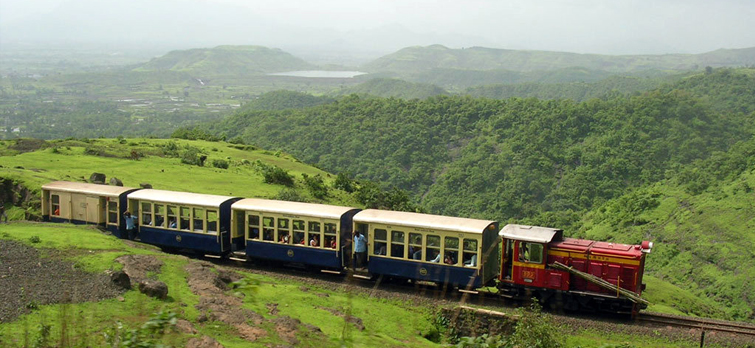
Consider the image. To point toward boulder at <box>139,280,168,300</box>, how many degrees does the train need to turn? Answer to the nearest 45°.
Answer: approximately 90° to its right

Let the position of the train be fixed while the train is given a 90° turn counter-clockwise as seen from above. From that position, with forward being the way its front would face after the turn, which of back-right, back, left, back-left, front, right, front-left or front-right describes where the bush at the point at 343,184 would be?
front-left

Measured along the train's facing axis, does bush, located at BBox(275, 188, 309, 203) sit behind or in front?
behind

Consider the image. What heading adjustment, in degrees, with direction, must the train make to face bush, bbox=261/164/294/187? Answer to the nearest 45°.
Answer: approximately 135° to its left

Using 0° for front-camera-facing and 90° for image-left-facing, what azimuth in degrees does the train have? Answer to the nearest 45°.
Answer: approximately 315°

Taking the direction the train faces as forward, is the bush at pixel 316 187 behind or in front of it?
behind

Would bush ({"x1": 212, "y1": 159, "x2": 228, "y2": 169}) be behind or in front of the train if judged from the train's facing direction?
behind
